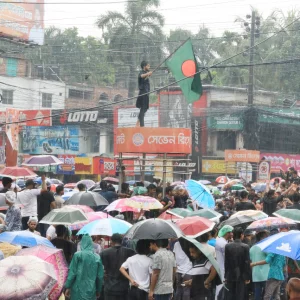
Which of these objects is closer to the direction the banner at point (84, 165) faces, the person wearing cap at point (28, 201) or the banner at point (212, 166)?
the person wearing cap

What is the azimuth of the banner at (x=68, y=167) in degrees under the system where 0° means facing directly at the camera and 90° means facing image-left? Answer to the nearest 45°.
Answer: approximately 0°

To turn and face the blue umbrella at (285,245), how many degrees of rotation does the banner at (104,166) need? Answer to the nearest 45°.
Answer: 0° — it already faces it

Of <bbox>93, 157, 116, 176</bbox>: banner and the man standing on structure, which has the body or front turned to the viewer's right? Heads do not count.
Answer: the man standing on structure

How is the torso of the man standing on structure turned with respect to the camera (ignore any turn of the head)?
to the viewer's right

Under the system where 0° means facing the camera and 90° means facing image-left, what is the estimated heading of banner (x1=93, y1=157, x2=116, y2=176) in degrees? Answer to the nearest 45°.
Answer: approximately 0°

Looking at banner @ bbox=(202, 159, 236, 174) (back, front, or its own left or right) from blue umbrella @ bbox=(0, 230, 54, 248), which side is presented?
front

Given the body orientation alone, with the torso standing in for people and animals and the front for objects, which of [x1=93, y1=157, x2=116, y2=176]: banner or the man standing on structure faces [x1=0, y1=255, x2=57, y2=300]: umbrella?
the banner

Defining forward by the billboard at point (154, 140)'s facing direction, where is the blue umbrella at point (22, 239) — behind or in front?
in front

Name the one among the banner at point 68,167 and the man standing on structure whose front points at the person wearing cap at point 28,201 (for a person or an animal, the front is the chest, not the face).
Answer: the banner
